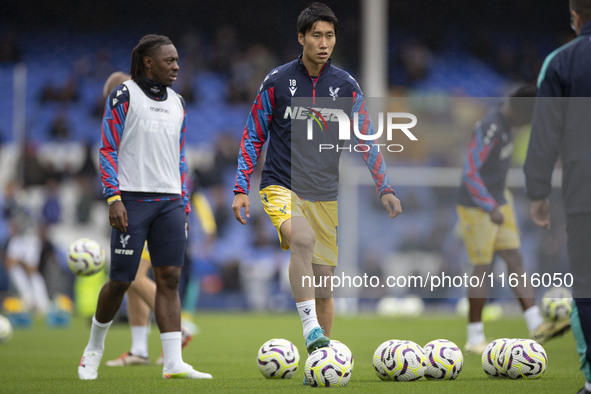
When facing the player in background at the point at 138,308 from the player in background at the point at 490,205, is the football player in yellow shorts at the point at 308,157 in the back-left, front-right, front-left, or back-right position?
front-left

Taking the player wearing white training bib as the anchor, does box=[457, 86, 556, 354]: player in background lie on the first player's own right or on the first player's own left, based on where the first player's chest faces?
on the first player's own left

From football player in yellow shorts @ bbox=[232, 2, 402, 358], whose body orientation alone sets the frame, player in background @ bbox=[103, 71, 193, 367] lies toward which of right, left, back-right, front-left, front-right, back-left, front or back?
back-right

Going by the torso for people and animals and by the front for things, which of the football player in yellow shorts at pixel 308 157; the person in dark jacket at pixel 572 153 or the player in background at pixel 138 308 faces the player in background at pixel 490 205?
the person in dark jacket

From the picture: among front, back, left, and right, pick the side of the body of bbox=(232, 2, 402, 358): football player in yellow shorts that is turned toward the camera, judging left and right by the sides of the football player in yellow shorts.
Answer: front

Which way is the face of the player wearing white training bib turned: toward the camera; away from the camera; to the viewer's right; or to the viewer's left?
to the viewer's right

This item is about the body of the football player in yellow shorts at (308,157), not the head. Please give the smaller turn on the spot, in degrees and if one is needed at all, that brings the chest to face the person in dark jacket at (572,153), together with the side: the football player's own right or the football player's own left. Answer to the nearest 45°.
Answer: approximately 45° to the football player's own left
